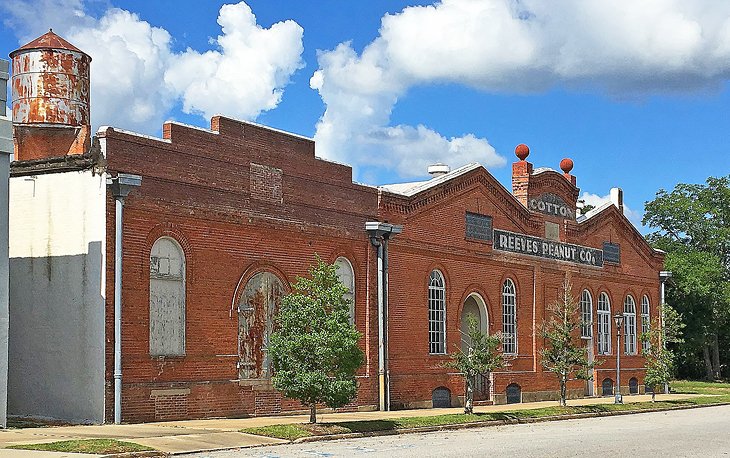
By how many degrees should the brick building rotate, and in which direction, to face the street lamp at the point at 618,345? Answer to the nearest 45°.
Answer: approximately 90° to its left

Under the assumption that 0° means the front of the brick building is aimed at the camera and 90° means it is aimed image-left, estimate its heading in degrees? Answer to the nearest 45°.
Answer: approximately 315°

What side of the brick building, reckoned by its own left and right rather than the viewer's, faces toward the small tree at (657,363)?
left
